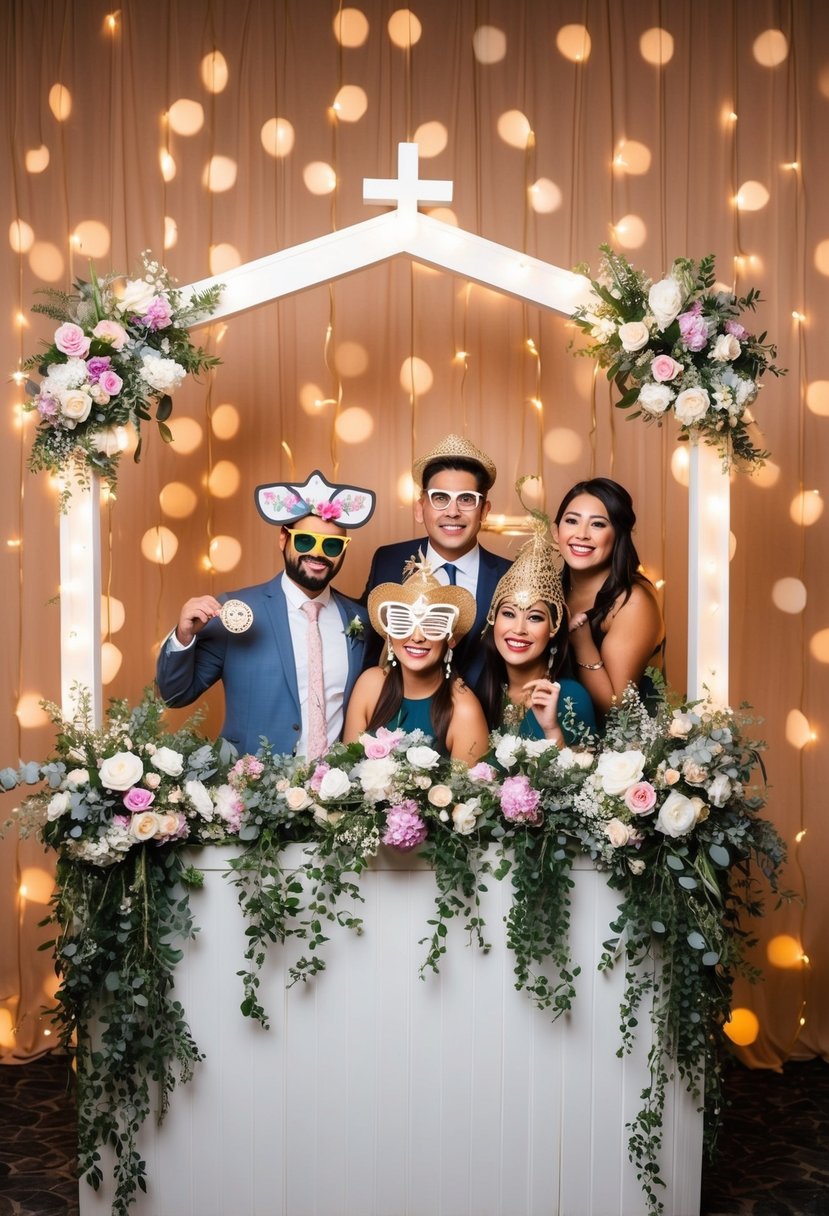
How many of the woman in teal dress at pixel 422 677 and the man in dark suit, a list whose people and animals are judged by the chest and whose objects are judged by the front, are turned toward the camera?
2

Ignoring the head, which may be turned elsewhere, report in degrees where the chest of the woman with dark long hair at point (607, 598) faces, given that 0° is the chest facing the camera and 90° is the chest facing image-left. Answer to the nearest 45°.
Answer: approximately 45°

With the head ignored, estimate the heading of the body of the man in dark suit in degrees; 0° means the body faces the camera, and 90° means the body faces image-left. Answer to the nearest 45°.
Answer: approximately 0°
